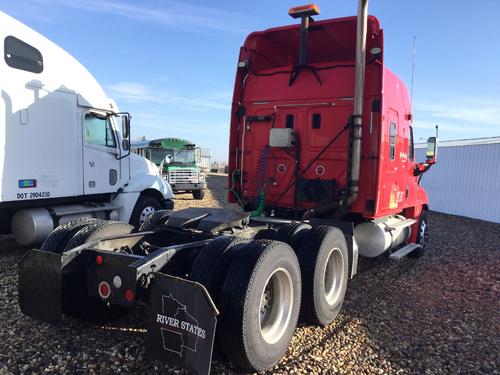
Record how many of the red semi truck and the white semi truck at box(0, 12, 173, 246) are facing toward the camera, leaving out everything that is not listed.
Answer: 0

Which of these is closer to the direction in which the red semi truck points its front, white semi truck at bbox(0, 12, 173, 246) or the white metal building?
the white metal building

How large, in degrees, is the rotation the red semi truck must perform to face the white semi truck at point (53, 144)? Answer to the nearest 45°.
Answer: approximately 90° to its left

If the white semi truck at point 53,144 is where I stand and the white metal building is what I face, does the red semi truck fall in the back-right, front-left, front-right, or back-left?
front-right

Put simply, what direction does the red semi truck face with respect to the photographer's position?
facing away from the viewer and to the right of the viewer

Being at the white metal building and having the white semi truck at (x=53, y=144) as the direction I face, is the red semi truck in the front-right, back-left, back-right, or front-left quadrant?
front-left

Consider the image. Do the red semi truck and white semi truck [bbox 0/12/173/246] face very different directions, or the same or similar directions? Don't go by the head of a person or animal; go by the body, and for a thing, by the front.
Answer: same or similar directions

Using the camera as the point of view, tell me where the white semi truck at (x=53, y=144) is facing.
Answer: facing away from the viewer and to the right of the viewer

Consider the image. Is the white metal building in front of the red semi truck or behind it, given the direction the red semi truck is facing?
in front

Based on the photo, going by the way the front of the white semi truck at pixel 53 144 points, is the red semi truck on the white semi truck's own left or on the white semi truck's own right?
on the white semi truck's own right

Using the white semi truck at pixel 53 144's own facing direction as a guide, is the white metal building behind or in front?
in front
